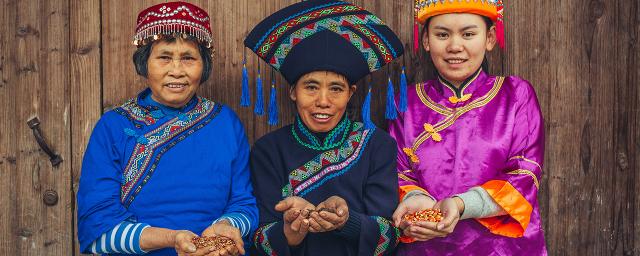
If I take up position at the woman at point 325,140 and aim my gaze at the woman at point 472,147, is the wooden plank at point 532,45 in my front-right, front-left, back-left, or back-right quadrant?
front-left

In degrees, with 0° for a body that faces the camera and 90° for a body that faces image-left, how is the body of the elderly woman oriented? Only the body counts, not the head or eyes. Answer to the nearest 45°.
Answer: approximately 0°

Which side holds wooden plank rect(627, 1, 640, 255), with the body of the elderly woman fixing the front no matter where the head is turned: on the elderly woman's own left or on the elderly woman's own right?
on the elderly woman's own left

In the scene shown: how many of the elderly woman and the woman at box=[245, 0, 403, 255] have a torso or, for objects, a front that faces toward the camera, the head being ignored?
2

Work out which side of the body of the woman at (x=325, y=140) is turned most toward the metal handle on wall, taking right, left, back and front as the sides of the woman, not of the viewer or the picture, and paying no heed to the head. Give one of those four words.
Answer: right

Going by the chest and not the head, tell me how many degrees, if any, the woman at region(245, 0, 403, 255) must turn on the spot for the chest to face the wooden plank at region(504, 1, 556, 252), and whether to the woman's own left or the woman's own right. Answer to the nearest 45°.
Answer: approximately 135° to the woman's own left

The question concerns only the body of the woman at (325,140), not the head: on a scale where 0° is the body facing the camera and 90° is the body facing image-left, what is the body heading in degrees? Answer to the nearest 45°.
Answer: approximately 0°

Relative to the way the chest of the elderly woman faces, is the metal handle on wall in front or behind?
behind

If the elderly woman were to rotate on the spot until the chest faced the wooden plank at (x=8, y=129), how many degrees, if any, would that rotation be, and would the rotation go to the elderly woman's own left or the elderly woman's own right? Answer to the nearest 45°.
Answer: approximately 135° to the elderly woman's own right

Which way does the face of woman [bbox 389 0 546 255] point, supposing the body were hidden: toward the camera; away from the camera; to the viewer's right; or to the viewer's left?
toward the camera

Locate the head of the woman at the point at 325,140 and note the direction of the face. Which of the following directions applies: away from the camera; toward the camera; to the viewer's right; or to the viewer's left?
toward the camera

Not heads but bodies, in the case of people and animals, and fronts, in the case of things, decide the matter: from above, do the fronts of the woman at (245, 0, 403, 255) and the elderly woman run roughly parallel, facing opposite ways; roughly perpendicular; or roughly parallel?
roughly parallel

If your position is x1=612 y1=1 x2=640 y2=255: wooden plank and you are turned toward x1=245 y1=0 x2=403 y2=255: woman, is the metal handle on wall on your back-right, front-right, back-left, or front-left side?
front-right

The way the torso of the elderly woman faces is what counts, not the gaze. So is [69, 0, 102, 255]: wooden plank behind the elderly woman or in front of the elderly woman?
behind

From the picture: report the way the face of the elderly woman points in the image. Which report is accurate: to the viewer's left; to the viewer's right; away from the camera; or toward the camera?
toward the camera
